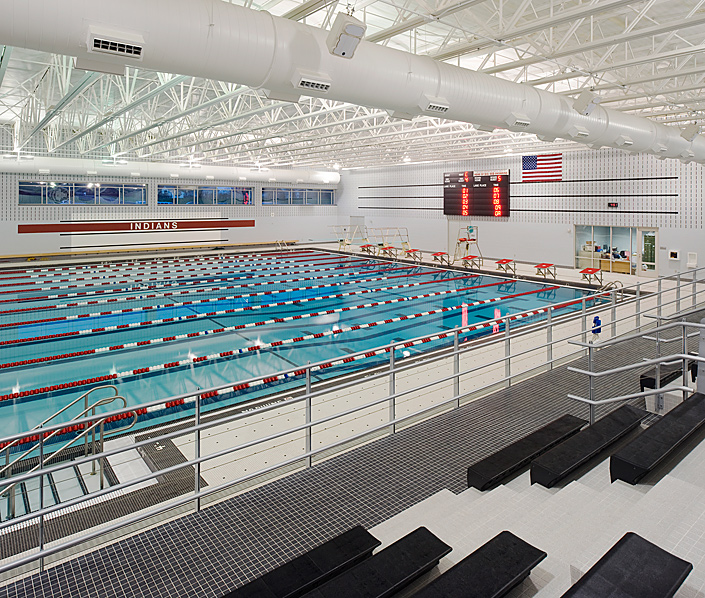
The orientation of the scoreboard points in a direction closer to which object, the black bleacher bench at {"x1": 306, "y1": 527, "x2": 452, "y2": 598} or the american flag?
the black bleacher bench

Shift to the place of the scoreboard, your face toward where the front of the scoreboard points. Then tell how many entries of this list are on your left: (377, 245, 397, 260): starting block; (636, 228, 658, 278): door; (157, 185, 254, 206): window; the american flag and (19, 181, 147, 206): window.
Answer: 2

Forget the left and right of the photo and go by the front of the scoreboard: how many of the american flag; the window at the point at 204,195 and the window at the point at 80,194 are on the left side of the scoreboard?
1

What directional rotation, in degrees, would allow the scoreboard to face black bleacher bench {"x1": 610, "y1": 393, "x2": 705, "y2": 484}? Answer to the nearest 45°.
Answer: approximately 45° to its left

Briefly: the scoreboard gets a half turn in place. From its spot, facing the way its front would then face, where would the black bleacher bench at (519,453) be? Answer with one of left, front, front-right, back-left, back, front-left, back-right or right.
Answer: back-right

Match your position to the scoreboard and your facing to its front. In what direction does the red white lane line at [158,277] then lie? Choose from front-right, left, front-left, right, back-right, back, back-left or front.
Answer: front

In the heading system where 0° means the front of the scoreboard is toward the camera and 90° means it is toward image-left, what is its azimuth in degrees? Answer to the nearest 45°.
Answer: approximately 45°

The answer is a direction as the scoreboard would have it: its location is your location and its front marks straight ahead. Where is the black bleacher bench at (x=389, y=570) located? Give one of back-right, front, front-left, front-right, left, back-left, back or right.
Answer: front-left

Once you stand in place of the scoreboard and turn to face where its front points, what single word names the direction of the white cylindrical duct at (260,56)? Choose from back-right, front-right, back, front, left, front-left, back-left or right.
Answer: front-left

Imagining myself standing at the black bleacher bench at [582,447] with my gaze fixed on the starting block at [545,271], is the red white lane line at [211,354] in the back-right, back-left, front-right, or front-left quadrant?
front-left

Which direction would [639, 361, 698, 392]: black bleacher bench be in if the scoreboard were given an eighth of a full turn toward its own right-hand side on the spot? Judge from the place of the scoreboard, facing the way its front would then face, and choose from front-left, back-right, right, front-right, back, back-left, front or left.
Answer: left

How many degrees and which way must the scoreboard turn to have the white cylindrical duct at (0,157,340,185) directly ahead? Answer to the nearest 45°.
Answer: approximately 45° to its right

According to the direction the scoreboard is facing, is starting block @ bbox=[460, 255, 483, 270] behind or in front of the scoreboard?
in front

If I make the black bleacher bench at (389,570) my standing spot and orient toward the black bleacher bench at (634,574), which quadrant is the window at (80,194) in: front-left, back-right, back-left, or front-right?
back-left

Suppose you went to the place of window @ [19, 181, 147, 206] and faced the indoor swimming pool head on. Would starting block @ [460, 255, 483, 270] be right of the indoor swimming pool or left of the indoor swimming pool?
left
